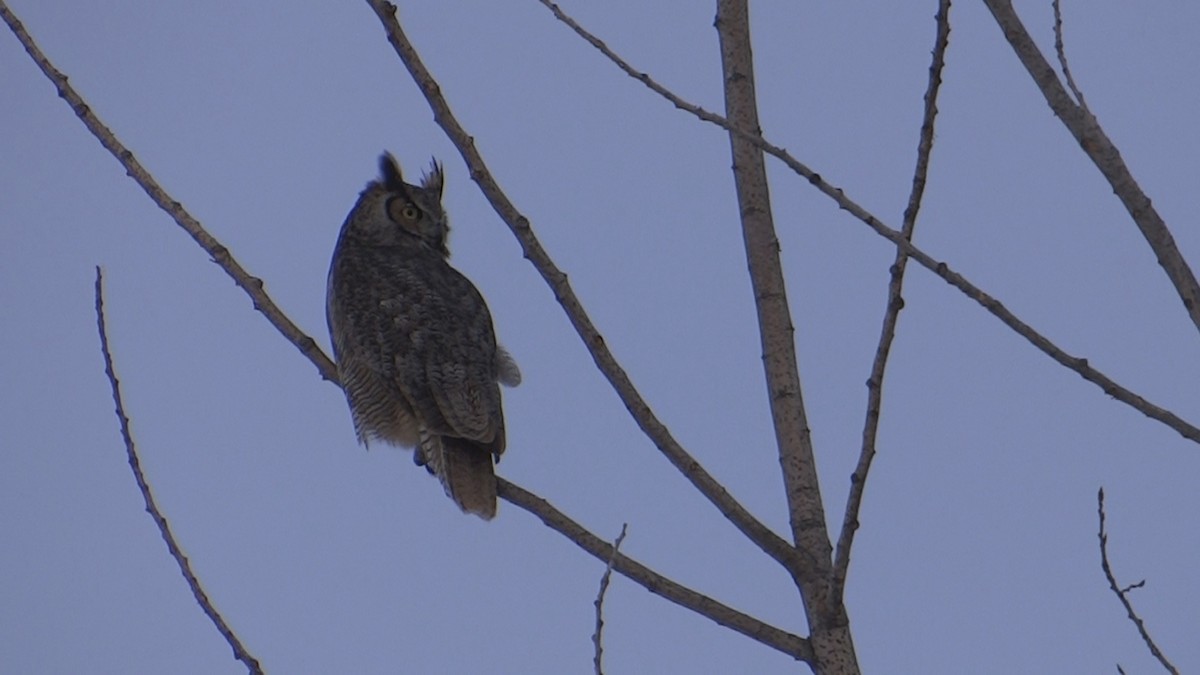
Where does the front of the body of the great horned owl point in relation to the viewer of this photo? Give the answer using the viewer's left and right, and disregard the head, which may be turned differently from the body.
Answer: facing away from the viewer and to the left of the viewer
